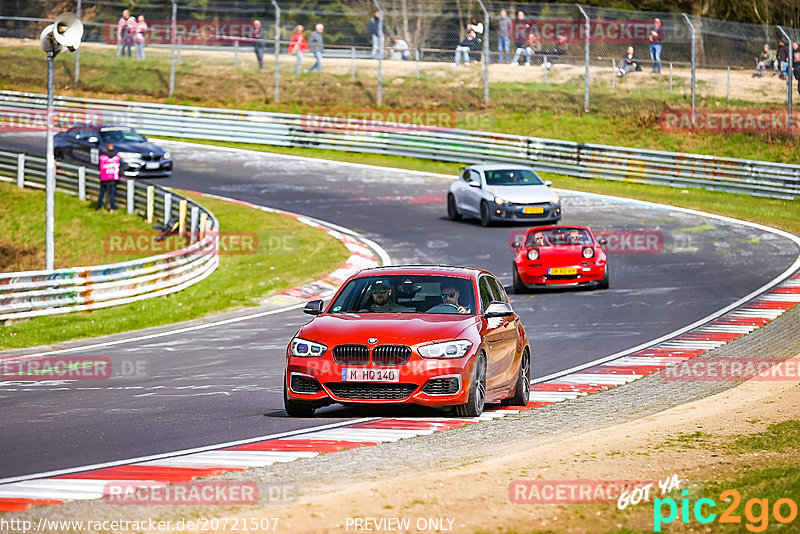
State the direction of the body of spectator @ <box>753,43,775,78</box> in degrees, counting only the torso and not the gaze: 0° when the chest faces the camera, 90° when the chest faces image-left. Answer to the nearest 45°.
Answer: approximately 45°

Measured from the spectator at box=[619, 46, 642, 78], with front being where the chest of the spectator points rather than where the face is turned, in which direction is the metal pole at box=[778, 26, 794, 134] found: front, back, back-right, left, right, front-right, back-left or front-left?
left

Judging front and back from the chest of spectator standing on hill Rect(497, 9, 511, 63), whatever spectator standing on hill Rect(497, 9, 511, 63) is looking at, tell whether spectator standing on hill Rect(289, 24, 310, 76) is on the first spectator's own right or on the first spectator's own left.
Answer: on the first spectator's own right

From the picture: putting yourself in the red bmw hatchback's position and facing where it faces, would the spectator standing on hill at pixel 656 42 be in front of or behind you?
behind

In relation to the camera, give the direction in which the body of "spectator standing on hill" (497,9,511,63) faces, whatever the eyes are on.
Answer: toward the camera

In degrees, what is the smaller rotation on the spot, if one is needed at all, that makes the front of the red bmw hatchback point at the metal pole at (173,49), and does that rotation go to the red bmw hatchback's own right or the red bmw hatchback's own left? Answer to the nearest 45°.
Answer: approximately 135° to the red bmw hatchback's own right

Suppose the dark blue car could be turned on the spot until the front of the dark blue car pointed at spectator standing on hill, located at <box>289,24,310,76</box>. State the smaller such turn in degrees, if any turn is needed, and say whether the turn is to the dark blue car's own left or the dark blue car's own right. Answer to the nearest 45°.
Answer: approximately 90° to the dark blue car's own left

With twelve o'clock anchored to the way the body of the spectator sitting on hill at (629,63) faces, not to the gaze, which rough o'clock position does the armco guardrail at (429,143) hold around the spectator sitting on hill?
The armco guardrail is roughly at 1 o'clock from the spectator sitting on hill.

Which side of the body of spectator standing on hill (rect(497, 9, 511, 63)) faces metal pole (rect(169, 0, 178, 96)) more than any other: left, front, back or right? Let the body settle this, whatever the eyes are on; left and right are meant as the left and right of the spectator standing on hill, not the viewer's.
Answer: right

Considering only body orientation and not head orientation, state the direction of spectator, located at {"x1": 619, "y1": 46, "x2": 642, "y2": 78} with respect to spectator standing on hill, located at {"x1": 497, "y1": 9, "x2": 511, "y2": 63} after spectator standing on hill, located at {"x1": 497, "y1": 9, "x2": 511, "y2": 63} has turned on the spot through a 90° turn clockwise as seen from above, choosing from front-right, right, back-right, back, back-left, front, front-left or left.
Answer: back

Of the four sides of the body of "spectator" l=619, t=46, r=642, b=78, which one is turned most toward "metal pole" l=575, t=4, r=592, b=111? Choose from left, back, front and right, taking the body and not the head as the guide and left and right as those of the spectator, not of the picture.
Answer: front
